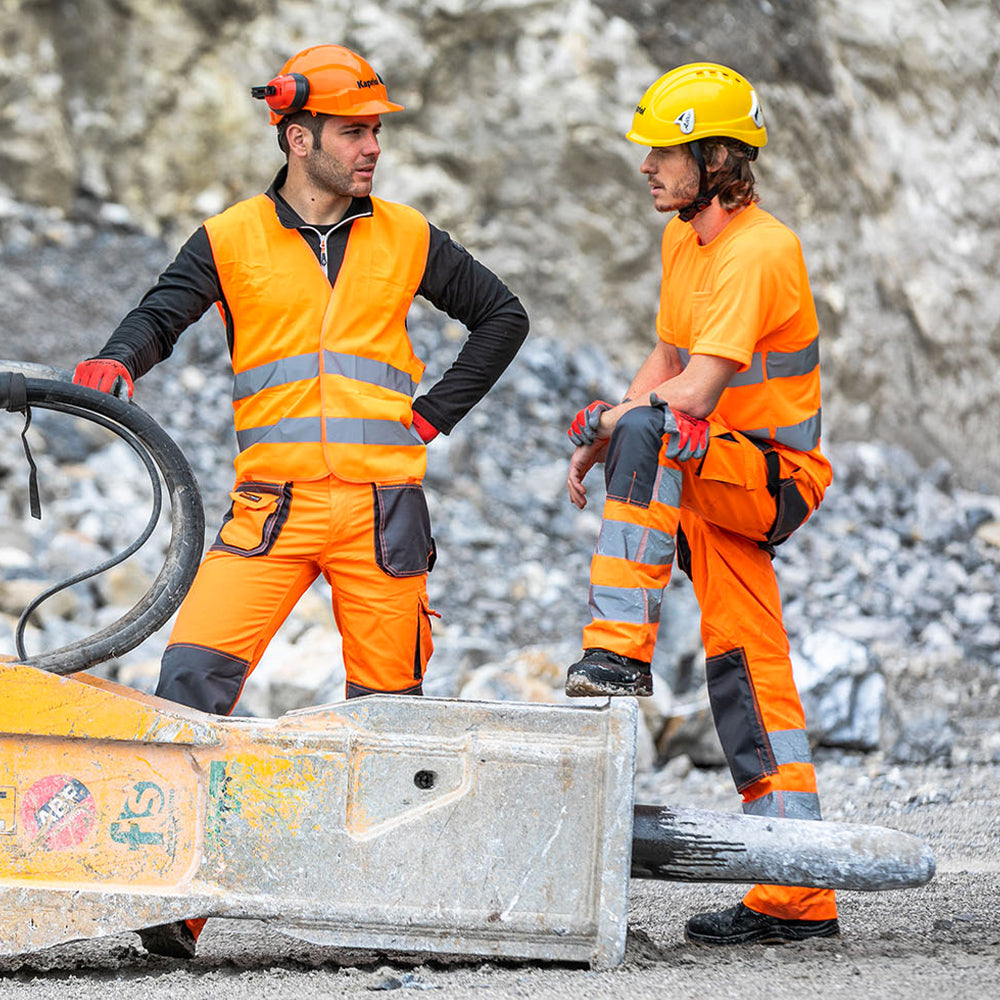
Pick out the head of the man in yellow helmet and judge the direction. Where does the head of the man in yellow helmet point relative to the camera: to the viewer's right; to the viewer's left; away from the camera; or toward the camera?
to the viewer's left

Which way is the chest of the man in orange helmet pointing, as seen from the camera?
toward the camera

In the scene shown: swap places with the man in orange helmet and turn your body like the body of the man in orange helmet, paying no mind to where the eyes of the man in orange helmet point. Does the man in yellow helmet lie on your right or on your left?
on your left
